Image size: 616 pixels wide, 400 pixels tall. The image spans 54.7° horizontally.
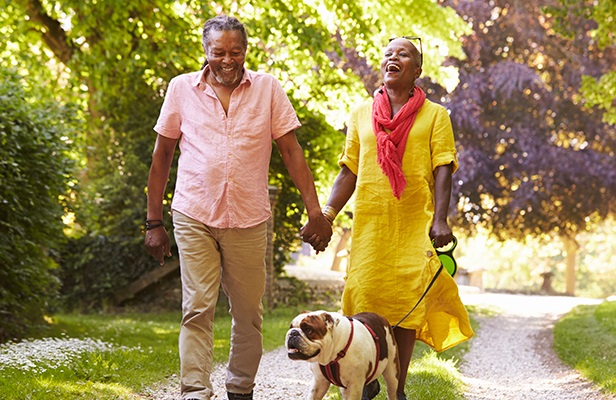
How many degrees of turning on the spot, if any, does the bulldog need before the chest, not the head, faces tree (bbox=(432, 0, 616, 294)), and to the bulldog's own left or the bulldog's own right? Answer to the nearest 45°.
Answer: approximately 135° to the bulldog's own right

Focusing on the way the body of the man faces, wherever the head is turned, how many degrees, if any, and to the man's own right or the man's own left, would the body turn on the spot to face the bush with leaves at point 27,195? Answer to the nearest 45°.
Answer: approximately 135° to the man's own right

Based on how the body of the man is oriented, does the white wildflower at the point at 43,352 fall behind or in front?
behind

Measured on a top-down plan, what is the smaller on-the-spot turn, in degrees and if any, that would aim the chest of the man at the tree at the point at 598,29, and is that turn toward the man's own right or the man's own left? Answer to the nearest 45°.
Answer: approximately 135° to the man's own left

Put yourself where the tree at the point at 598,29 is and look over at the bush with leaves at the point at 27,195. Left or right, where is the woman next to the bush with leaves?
left

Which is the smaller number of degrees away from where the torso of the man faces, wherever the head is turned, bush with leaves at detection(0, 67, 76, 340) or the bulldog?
the bulldog

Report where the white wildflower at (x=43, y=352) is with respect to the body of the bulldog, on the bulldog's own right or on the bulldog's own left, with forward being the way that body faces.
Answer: on the bulldog's own right

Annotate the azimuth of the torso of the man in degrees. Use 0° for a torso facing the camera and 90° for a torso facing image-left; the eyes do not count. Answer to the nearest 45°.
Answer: approximately 0°

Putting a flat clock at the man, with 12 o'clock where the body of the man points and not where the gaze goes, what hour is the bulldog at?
The bulldog is roughly at 10 o'clock from the man.
